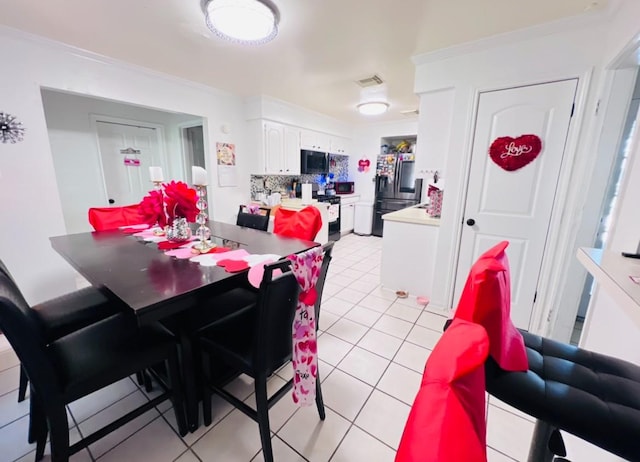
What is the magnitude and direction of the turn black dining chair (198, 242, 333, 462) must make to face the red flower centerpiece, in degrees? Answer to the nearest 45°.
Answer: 0° — it already faces it

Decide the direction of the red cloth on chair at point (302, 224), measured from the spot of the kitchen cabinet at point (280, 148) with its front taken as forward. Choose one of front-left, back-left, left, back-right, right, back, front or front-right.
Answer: front-right

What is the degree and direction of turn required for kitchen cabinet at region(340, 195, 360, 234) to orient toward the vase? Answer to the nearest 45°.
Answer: approximately 45° to its right

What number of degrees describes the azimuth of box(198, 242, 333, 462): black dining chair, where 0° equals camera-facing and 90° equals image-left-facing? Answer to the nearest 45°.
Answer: approximately 135°

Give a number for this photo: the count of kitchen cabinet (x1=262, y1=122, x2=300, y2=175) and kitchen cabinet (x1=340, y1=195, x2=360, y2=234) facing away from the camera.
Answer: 0

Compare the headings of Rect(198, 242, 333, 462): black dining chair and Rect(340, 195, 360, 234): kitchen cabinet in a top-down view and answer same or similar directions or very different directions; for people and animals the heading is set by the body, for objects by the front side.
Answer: very different directions

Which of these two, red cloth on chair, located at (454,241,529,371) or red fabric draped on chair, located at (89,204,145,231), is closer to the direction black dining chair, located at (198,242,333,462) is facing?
the red fabric draped on chair

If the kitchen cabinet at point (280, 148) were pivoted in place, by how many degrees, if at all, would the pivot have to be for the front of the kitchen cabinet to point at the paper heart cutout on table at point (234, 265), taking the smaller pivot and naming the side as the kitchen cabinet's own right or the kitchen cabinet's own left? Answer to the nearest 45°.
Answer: approximately 45° to the kitchen cabinet's own right

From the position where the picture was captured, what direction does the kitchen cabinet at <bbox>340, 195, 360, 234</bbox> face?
facing the viewer and to the right of the viewer

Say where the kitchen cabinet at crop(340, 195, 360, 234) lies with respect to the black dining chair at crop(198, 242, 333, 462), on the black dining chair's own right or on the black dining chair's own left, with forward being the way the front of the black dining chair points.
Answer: on the black dining chair's own right

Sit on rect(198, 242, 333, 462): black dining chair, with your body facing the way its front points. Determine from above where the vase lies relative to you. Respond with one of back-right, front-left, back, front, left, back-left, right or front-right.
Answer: front

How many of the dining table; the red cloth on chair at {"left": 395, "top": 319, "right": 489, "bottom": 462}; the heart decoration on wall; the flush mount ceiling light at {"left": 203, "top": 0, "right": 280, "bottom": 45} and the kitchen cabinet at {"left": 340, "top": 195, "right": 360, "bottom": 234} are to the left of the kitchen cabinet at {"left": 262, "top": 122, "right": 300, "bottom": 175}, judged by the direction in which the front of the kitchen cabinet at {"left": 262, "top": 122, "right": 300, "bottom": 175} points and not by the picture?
2

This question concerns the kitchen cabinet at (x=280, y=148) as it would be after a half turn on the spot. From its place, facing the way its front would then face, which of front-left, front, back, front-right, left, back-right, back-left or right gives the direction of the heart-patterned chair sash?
back-left

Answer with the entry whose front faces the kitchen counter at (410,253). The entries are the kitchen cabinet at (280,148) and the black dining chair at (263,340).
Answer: the kitchen cabinet

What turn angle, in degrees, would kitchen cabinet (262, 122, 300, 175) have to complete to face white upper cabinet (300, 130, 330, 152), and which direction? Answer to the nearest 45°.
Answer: approximately 90° to its left
